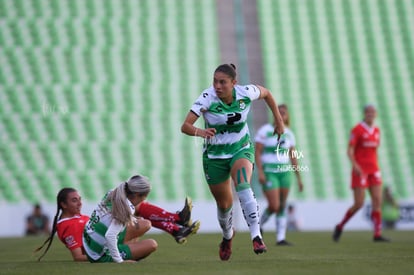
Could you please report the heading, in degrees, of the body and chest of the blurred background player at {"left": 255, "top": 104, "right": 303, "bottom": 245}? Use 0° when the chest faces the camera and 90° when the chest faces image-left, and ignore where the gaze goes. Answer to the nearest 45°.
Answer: approximately 315°

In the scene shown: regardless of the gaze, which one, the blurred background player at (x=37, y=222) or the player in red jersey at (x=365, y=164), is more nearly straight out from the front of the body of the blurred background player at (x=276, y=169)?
the player in red jersey

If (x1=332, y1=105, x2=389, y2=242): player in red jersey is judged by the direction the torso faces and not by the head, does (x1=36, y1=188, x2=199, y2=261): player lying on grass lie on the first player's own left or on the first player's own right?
on the first player's own right

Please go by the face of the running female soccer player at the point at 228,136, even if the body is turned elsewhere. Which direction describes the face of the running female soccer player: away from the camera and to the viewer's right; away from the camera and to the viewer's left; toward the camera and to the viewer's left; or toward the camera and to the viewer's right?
toward the camera and to the viewer's left

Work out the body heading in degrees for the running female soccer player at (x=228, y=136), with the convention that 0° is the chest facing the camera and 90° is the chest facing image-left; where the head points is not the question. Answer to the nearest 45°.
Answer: approximately 0°

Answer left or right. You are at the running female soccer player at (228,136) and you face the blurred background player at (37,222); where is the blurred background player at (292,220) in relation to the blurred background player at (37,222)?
right

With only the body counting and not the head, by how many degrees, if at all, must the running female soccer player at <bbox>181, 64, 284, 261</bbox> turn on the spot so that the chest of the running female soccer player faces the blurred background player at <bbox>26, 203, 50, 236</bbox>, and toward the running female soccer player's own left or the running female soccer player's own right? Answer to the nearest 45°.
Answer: approximately 135° to the running female soccer player's own right

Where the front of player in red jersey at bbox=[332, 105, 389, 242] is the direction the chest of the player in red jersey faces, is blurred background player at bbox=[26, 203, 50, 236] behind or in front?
behind
